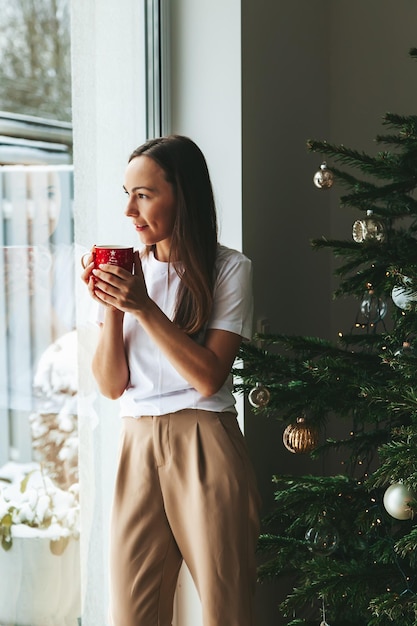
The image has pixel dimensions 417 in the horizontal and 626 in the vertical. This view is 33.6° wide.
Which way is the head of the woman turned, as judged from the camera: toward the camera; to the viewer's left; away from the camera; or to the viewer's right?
to the viewer's left

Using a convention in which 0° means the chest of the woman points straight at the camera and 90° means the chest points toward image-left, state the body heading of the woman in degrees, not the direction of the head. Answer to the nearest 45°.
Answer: approximately 45°

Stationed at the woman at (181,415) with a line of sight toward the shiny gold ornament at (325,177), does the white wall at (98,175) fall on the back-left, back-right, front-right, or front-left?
back-left
